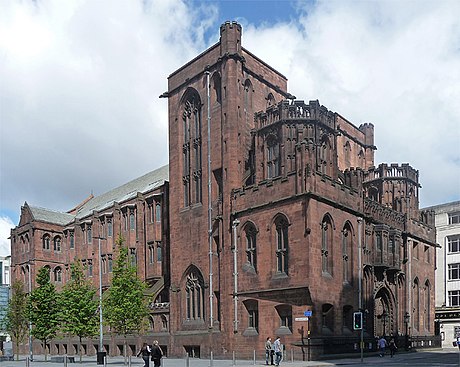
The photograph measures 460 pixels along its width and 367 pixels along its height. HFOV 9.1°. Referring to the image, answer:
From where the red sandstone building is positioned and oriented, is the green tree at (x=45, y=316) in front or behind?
behind

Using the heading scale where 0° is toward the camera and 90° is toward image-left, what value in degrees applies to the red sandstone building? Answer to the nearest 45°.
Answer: approximately 315°

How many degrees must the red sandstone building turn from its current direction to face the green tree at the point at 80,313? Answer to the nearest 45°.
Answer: approximately 135° to its right

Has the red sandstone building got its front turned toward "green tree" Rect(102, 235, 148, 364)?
no
